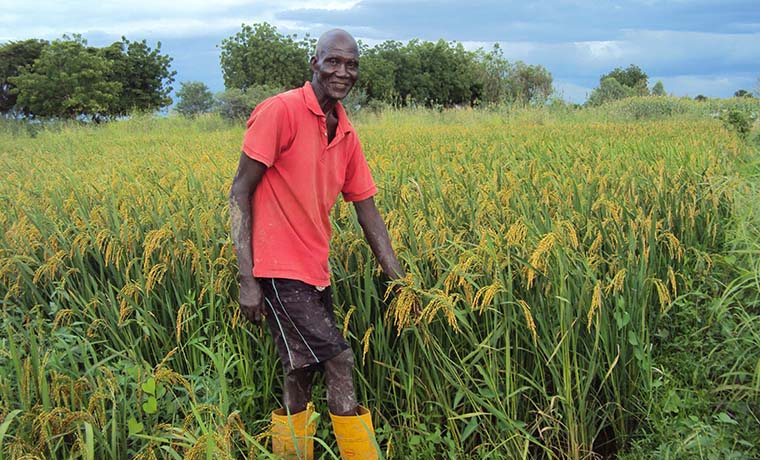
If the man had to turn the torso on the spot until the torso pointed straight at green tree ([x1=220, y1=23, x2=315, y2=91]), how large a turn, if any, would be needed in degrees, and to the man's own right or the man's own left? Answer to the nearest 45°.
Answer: approximately 135° to the man's own left

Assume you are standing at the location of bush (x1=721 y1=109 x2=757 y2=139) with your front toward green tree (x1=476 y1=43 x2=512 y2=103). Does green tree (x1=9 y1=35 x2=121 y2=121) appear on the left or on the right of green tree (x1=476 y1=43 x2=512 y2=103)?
left

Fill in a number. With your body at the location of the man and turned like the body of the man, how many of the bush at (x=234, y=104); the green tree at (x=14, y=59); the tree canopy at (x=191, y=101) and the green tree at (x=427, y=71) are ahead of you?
0

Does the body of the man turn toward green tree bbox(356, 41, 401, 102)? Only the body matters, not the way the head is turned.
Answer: no

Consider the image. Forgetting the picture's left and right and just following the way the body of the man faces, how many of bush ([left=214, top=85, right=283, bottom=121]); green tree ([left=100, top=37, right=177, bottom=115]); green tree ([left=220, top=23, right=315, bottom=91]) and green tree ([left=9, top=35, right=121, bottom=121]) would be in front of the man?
0

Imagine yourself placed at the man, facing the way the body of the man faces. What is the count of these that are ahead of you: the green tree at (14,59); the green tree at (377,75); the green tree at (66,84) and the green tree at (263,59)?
0

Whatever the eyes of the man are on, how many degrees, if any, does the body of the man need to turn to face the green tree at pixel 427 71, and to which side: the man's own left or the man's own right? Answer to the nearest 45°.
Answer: approximately 135° to the man's own left

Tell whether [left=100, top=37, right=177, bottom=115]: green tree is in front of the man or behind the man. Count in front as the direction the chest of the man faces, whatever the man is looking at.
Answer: behind

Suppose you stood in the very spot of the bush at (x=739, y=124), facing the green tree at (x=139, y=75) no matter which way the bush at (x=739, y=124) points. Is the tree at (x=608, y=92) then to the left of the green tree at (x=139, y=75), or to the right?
right

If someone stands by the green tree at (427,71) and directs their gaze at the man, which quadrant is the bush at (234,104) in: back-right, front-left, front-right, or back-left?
front-right

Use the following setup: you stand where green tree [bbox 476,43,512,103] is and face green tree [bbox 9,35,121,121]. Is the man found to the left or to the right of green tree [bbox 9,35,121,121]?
left

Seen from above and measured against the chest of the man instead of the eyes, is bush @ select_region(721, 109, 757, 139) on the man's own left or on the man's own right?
on the man's own left

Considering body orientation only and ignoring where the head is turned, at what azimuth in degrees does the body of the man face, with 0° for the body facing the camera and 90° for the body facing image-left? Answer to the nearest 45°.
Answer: approximately 315°

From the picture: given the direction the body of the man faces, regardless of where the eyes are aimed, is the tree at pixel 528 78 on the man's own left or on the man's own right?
on the man's own left

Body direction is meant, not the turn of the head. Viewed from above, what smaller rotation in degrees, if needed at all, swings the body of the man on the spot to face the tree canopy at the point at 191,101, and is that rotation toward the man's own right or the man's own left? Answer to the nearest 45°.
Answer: approximately 135° to the man's own left

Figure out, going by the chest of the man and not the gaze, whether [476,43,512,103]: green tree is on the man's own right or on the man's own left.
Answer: on the man's own left
